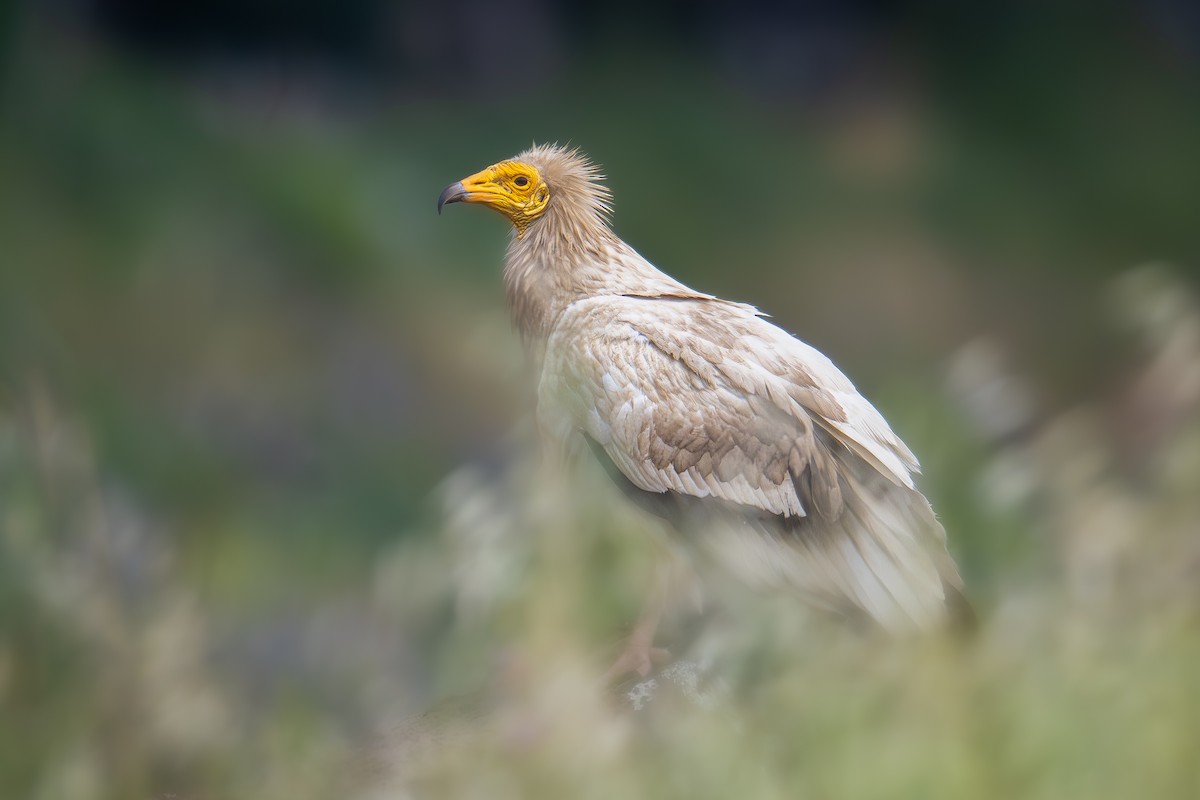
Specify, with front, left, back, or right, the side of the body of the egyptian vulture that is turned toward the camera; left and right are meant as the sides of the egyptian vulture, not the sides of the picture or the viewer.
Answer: left
